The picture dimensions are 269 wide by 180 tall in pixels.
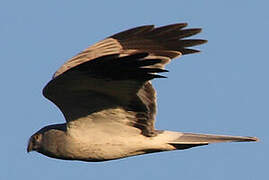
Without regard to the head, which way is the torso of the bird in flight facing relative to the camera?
to the viewer's left
